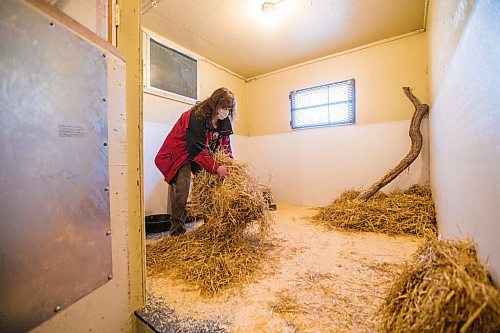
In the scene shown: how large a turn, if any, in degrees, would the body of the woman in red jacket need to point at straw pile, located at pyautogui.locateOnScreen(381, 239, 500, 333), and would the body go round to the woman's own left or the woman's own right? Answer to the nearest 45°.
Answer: approximately 45° to the woman's own right

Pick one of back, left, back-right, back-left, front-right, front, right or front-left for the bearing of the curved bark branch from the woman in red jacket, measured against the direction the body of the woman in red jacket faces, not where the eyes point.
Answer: front-left

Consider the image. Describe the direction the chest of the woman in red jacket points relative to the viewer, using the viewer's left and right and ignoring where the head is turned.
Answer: facing the viewer and to the right of the viewer

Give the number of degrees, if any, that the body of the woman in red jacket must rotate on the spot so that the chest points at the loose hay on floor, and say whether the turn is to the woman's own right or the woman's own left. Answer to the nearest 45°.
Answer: approximately 45° to the woman's own left

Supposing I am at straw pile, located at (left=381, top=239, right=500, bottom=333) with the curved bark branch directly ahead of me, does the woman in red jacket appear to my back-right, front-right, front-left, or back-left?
front-left
